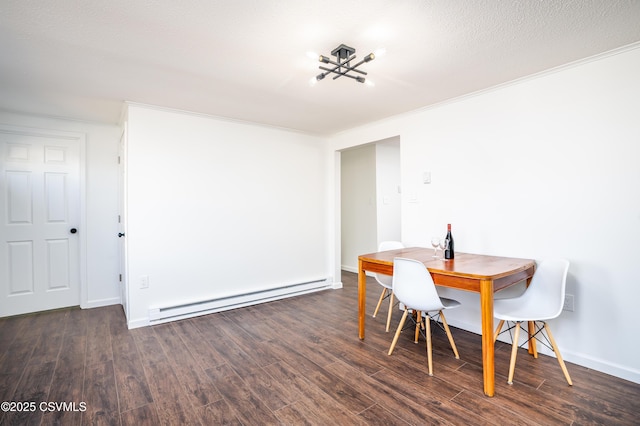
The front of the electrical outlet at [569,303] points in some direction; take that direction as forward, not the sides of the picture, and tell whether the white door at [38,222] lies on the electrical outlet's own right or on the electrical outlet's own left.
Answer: on the electrical outlet's own right

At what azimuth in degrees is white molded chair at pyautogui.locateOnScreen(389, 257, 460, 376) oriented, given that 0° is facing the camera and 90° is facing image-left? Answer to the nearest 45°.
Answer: approximately 225°

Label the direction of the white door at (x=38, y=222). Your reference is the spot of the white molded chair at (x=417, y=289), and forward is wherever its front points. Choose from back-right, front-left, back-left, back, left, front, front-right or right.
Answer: back-left

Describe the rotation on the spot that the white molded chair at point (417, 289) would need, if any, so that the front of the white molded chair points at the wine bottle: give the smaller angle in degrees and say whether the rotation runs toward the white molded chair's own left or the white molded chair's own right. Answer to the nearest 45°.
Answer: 0° — it already faces it

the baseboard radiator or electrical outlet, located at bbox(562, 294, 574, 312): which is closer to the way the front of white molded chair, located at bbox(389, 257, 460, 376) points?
the electrical outlet

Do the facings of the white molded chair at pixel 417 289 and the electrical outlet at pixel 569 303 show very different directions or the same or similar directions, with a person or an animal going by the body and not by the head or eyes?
very different directions

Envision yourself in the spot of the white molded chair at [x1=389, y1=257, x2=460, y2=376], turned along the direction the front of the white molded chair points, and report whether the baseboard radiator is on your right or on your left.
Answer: on your left
